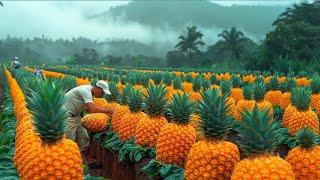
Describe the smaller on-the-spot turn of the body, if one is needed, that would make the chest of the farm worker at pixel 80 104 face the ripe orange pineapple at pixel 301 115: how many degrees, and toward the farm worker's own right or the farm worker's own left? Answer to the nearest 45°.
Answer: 0° — they already face it

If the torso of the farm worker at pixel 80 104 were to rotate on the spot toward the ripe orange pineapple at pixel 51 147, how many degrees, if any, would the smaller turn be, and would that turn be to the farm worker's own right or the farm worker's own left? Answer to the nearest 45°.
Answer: approximately 90° to the farm worker's own right

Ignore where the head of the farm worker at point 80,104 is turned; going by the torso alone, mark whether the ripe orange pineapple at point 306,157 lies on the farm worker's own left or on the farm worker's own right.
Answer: on the farm worker's own right

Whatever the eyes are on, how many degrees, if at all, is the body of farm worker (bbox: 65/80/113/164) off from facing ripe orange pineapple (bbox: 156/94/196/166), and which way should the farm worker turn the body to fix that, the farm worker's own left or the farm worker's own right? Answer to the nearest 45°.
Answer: approximately 45° to the farm worker's own right

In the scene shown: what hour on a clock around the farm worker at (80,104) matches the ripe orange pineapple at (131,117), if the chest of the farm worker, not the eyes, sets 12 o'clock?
The ripe orange pineapple is roughly at 1 o'clock from the farm worker.

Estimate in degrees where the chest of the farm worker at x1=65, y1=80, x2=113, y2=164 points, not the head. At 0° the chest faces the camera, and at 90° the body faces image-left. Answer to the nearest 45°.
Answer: approximately 270°
